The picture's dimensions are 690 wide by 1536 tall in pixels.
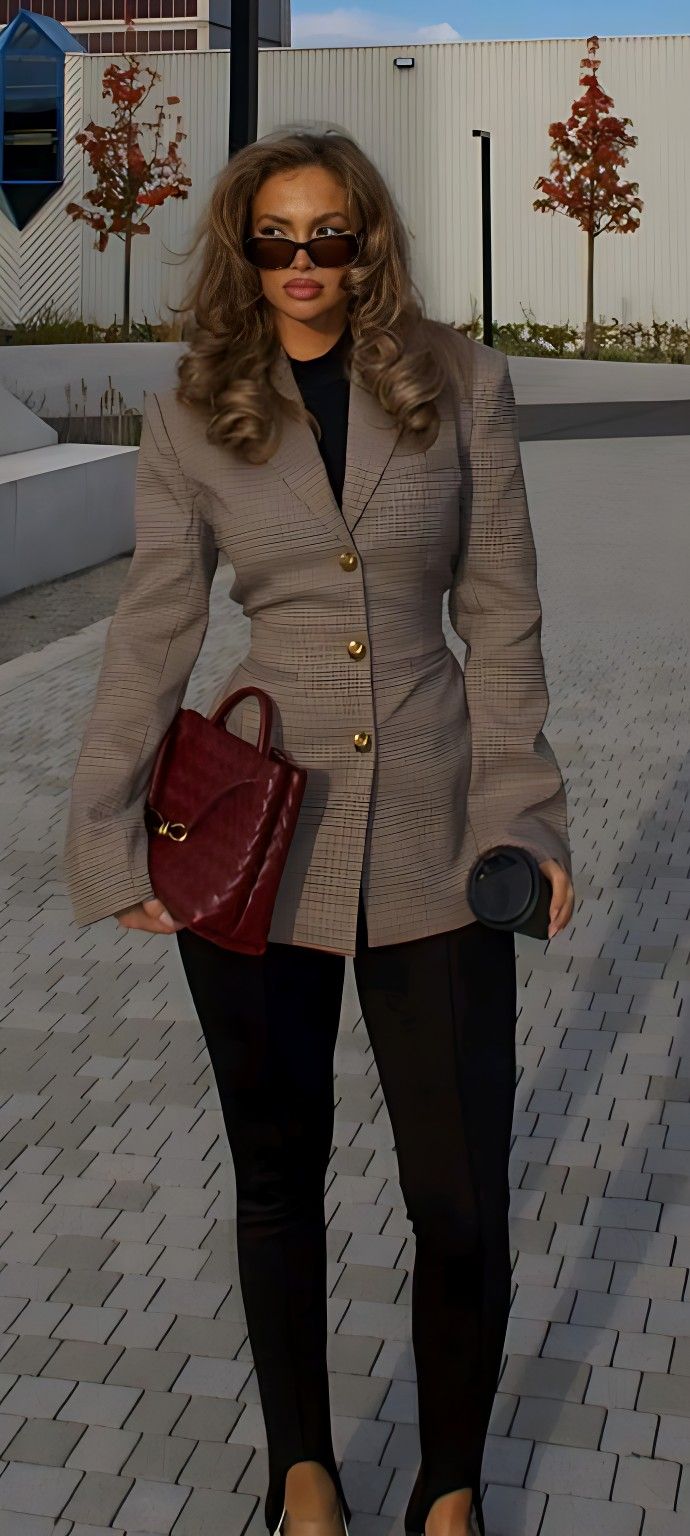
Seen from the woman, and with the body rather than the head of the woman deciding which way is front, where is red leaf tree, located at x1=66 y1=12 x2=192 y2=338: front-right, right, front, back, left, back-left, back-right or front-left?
back

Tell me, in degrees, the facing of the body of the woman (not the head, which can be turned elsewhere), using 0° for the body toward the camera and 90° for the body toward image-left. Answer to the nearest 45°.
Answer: approximately 0°

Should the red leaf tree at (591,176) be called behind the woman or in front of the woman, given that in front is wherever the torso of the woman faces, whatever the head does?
behind

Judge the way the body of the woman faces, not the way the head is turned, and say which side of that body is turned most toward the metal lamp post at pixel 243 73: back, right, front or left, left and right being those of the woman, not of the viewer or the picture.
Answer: back
